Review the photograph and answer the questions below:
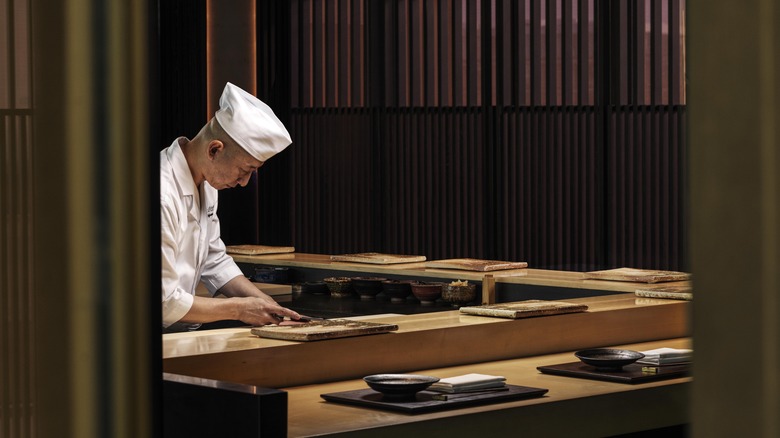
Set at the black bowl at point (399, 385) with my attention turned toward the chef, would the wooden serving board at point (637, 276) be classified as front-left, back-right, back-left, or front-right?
front-right

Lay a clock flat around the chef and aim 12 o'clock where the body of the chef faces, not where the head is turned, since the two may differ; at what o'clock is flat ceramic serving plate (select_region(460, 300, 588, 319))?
The flat ceramic serving plate is roughly at 1 o'clock from the chef.

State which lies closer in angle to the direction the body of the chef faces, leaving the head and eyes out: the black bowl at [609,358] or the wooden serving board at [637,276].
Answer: the black bowl

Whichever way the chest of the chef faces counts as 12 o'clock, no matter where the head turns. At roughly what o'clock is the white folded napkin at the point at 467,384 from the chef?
The white folded napkin is roughly at 2 o'clock from the chef.

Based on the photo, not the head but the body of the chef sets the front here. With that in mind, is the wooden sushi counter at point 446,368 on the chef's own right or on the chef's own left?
on the chef's own right

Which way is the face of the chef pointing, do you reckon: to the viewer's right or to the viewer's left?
to the viewer's right

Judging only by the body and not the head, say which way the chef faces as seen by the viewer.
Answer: to the viewer's right

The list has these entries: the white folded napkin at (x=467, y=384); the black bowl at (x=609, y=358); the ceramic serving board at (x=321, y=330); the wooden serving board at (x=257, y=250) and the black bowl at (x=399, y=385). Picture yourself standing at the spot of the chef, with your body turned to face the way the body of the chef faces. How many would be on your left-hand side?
1

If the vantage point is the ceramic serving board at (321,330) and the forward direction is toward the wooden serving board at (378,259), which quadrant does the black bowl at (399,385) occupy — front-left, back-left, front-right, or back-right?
back-right

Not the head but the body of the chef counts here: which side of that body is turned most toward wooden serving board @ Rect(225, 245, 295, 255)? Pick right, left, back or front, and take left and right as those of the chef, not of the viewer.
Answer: left

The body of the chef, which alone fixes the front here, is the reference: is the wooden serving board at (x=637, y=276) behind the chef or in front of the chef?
in front

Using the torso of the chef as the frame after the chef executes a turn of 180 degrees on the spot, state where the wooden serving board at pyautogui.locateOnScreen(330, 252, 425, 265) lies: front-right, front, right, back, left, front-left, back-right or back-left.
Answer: back-right

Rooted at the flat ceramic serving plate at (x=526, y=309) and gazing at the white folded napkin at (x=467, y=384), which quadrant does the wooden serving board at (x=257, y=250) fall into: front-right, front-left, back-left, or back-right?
back-right
